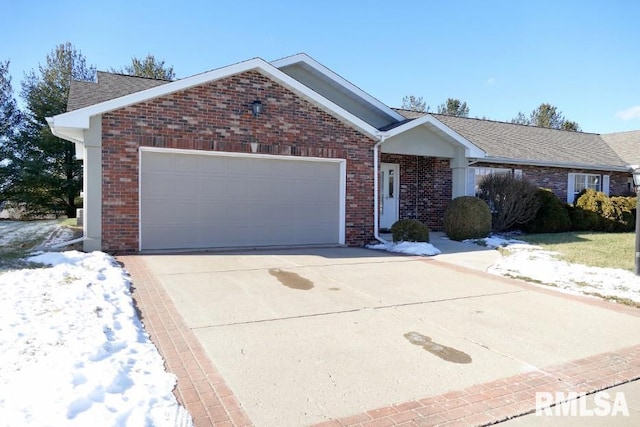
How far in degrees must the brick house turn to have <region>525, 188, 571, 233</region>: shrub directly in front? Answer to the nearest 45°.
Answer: approximately 90° to its left

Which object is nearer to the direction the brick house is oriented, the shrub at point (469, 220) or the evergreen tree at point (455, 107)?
the shrub

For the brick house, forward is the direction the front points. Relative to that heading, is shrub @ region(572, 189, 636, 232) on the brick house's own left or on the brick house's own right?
on the brick house's own left

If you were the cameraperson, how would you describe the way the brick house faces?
facing the viewer and to the right of the viewer

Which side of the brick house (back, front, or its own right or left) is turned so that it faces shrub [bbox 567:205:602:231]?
left

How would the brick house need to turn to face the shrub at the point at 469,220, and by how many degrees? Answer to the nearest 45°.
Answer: approximately 90° to its left

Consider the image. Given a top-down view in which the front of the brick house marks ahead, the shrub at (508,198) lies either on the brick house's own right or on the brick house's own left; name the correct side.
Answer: on the brick house's own left

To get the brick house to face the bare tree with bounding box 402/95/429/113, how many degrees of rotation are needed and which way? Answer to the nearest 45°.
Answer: approximately 135° to its left

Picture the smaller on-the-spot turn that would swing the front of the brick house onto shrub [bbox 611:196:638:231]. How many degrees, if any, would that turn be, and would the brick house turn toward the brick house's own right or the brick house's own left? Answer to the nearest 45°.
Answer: approximately 90° to the brick house's own left

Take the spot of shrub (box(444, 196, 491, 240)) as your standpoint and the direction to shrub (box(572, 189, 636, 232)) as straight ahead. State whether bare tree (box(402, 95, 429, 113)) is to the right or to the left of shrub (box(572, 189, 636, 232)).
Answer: left

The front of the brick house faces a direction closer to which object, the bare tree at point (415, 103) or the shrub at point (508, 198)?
the shrub
